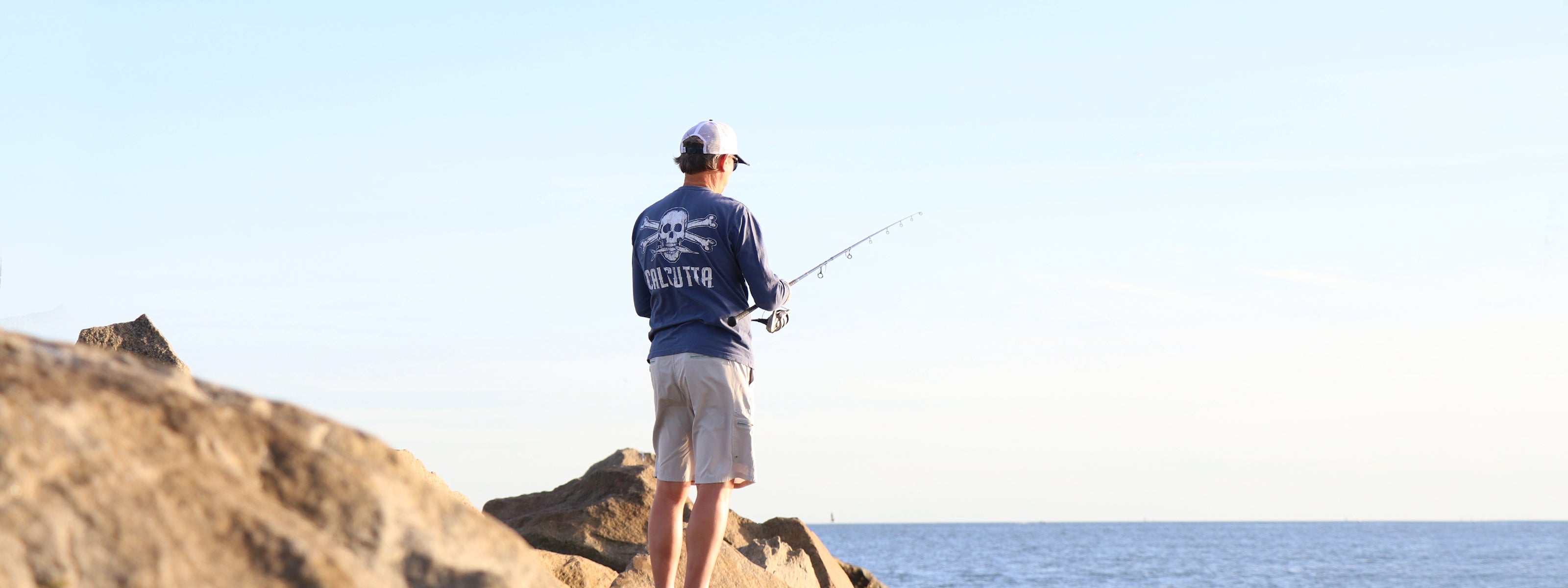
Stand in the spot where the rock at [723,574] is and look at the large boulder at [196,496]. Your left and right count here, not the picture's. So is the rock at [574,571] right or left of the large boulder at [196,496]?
right

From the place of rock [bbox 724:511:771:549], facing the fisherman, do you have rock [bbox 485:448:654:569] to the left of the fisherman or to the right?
right

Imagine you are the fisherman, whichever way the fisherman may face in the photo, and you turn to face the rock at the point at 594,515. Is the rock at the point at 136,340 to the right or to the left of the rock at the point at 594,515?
left

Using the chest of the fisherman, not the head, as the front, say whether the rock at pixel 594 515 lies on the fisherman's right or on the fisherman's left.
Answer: on the fisherman's left

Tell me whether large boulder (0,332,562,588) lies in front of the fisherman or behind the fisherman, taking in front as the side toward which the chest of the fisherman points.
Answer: behind

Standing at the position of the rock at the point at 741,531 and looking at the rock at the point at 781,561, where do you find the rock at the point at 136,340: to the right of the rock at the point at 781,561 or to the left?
right

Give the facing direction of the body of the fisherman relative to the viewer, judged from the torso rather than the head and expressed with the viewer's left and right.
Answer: facing away from the viewer and to the right of the viewer

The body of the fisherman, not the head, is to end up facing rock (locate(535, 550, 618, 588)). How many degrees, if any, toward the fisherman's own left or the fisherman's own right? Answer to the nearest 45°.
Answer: approximately 90° to the fisherman's own left

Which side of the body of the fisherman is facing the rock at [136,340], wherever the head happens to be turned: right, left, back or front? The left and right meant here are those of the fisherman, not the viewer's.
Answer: left

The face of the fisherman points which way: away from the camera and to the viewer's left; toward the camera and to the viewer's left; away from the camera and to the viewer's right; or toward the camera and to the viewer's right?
away from the camera and to the viewer's right
